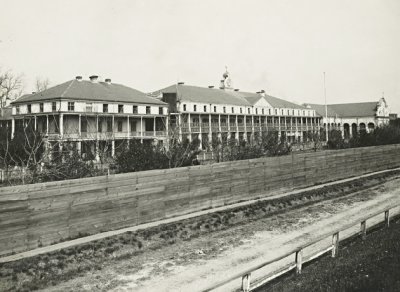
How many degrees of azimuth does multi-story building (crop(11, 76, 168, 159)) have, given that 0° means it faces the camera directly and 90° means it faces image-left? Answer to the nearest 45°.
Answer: approximately 315°

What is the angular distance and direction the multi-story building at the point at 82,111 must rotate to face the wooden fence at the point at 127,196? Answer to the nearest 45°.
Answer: approximately 45° to its right
